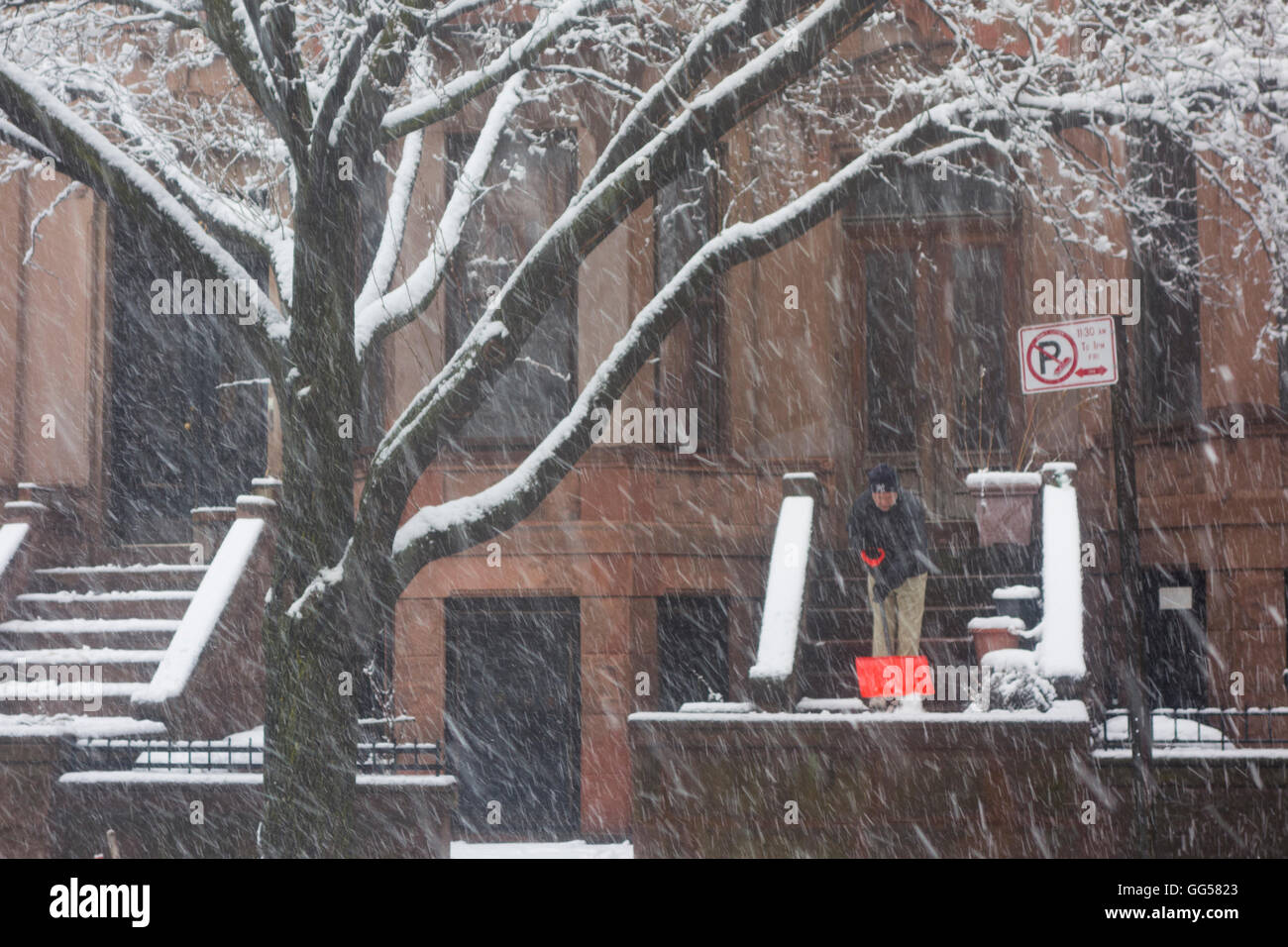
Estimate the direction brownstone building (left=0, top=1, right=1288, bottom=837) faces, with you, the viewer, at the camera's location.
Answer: facing the viewer

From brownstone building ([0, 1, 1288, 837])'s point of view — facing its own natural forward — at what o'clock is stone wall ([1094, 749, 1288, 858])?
The stone wall is roughly at 11 o'clock from the brownstone building.

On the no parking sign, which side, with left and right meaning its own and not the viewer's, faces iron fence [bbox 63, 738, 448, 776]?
right

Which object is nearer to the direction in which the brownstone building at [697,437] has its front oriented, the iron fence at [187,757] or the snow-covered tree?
the snow-covered tree

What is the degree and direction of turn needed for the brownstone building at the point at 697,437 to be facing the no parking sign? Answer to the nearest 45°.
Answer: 0° — it already faces it

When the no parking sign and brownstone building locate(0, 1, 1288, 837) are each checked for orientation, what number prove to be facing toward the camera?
2

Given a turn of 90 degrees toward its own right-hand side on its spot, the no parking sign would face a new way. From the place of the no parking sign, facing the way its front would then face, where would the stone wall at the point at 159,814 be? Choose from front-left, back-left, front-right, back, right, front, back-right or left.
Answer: front

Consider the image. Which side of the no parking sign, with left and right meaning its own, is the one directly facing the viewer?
front

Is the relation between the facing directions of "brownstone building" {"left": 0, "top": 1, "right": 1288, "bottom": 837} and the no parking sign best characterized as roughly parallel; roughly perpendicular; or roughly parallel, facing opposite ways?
roughly parallel

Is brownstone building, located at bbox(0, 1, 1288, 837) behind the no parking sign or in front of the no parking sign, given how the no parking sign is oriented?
behind
